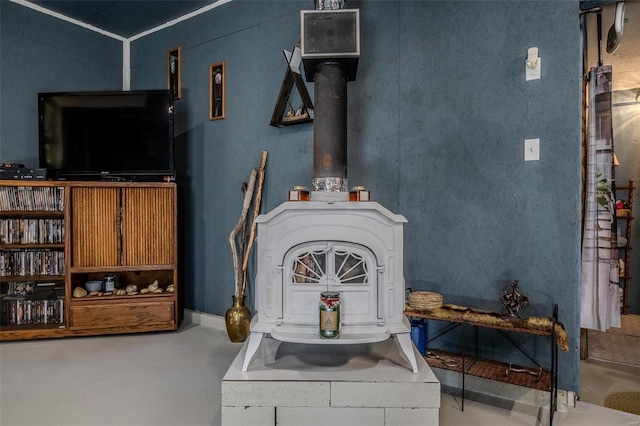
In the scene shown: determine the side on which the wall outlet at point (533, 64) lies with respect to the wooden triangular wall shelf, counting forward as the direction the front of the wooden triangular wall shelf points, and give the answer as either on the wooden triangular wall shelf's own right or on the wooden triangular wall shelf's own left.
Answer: on the wooden triangular wall shelf's own left

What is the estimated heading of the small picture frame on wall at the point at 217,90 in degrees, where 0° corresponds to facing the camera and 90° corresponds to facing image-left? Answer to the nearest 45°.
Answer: approximately 45°

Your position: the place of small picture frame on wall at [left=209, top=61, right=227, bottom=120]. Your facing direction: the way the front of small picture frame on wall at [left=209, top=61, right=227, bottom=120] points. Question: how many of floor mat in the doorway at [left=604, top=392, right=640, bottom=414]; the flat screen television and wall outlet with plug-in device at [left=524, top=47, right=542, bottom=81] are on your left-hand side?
2

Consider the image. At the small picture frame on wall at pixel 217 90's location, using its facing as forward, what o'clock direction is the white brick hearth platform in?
The white brick hearth platform is roughly at 10 o'clock from the small picture frame on wall.

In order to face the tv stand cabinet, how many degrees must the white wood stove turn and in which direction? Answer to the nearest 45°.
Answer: approximately 135° to its right

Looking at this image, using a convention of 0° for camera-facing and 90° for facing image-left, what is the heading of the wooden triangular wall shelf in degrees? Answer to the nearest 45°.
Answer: approximately 45°

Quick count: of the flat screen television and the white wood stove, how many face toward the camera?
2

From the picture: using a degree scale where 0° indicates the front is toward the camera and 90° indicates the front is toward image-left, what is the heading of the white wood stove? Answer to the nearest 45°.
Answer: approximately 0°
